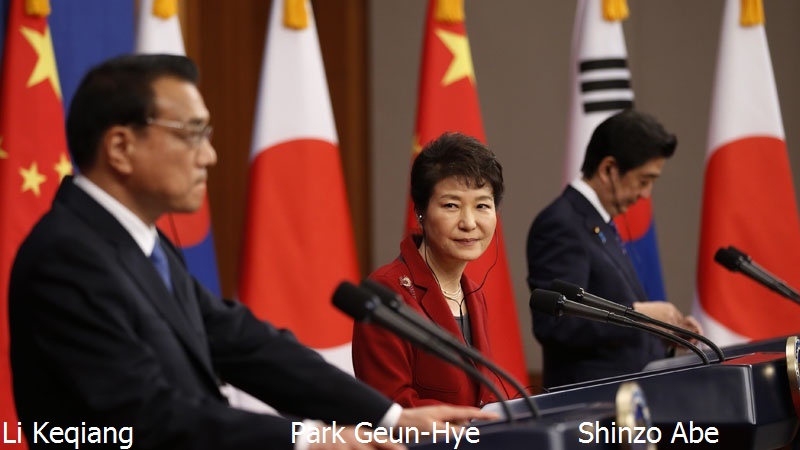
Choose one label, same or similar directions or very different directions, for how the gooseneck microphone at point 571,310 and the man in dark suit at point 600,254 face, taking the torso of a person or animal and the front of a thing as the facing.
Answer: very different directions

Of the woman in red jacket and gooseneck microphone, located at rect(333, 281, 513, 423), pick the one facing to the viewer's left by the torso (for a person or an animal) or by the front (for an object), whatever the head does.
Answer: the gooseneck microphone

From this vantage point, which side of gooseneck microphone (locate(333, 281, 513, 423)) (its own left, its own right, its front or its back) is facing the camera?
left

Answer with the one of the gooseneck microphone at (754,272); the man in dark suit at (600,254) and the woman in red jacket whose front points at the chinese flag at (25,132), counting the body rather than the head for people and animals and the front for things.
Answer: the gooseneck microphone

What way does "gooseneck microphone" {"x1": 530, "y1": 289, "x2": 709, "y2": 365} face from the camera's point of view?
to the viewer's left

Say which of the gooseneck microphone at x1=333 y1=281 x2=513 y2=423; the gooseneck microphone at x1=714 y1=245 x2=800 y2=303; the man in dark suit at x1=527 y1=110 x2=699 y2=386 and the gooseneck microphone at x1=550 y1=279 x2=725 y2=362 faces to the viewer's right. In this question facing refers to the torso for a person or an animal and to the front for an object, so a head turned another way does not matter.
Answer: the man in dark suit

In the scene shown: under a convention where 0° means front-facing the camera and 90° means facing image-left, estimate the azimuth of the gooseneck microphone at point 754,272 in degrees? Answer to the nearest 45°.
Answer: approximately 90°

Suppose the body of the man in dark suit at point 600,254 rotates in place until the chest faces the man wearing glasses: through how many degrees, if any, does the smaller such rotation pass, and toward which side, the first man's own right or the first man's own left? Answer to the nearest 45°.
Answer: approximately 90° to the first man's own right

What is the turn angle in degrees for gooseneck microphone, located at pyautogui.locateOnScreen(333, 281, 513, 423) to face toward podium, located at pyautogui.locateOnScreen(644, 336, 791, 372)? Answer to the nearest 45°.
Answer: approximately 135° to its right

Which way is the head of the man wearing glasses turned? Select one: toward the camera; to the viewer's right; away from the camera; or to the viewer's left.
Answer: to the viewer's right

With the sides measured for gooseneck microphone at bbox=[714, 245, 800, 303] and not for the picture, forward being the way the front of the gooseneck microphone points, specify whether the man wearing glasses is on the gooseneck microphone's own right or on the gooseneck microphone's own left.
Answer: on the gooseneck microphone's own left

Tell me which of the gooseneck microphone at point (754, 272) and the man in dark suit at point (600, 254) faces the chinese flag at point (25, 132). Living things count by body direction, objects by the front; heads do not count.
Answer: the gooseneck microphone
